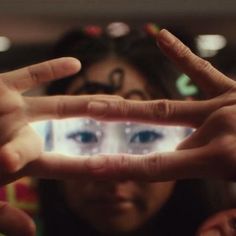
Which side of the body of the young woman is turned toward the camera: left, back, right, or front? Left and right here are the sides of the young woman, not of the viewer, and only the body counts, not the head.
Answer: front
